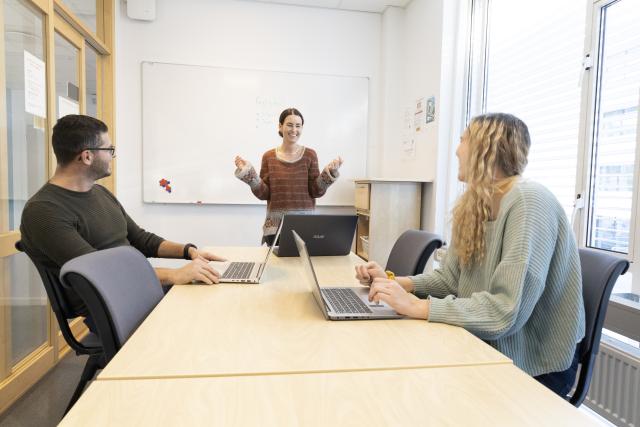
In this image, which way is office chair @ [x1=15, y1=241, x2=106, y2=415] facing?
to the viewer's right

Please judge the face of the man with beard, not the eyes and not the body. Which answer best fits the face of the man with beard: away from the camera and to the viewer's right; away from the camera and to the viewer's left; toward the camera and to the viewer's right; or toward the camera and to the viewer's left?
away from the camera and to the viewer's right

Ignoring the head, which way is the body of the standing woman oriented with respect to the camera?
toward the camera

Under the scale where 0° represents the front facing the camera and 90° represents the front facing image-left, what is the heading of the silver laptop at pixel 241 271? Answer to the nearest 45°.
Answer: approximately 90°

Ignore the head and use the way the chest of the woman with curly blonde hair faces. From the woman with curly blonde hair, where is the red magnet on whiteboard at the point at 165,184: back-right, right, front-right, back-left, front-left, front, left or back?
front-right

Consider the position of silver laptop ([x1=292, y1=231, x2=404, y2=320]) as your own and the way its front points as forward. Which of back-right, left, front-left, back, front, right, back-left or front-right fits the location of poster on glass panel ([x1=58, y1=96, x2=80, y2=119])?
back-left

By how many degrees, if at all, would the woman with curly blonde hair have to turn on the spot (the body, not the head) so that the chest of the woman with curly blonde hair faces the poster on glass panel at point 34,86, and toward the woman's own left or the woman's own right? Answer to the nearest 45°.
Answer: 0° — they already face it

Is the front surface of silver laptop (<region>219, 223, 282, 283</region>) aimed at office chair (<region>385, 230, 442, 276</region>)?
no

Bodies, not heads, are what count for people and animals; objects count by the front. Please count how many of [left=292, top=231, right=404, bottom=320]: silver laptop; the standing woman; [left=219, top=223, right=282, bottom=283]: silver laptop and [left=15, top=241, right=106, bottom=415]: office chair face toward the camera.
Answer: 1

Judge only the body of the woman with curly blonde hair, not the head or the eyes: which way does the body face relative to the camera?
to the viewer's left

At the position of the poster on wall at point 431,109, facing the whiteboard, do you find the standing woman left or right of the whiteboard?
left

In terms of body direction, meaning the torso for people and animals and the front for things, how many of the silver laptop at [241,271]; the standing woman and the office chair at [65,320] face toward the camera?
1

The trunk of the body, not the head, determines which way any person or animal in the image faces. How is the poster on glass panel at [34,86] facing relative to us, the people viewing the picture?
facing the viewer and to the right of the viewer

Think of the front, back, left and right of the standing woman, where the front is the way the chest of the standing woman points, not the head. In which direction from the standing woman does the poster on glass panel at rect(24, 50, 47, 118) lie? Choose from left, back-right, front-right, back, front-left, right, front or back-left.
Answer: right

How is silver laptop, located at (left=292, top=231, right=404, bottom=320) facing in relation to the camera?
to the viewer's right

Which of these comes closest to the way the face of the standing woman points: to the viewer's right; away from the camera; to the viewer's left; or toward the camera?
toward the camera

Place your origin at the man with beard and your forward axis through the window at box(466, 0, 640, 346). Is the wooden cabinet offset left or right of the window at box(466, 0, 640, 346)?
left
